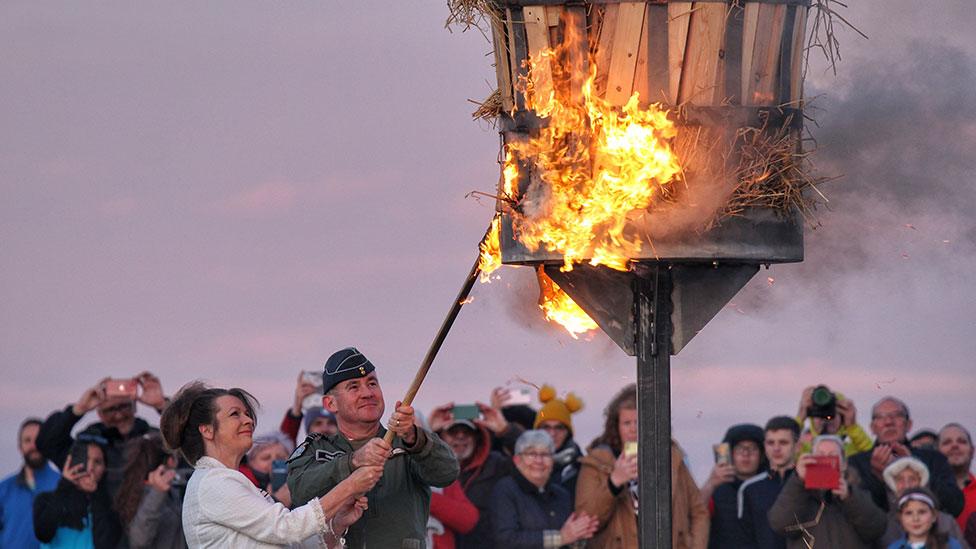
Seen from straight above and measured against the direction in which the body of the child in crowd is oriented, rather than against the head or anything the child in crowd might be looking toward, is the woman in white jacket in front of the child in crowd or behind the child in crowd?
in front

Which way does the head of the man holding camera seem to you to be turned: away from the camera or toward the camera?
toward the camera

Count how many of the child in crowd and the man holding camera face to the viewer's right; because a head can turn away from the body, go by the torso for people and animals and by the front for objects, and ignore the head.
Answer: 0

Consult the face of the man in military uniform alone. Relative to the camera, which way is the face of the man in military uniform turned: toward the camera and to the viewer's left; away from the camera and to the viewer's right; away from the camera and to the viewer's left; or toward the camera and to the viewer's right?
toward the camera and to the viewer's right

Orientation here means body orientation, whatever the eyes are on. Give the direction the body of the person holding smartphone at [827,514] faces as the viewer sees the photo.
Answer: toward the camera

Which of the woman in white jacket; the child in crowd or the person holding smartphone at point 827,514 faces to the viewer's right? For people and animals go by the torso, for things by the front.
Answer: the woman in white jacket

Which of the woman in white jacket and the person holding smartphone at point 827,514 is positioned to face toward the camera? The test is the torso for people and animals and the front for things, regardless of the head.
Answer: the person holding smartphone

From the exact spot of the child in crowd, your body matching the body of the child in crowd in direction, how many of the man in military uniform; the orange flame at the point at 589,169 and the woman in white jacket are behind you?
0

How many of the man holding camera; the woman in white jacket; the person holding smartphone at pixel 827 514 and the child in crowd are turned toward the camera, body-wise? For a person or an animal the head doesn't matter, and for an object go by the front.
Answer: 3

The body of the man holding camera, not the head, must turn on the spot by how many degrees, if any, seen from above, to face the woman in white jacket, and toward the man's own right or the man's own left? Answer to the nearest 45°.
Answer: approximately 45° to the man's own right

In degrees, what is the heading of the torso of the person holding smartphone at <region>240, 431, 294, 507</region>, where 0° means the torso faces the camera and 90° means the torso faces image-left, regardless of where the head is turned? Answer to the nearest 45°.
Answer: approximately 315°

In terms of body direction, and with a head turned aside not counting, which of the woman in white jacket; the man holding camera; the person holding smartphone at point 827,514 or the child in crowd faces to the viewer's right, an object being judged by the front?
the woman in white jacket

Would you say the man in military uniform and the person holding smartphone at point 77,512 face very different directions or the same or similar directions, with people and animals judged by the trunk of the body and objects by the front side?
same or similar directions

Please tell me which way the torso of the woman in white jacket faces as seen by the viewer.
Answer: to the viewer's right

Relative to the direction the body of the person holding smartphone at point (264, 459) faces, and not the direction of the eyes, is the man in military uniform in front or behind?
in front

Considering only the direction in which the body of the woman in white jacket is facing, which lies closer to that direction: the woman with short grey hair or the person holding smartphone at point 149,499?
the woman with short grey hair

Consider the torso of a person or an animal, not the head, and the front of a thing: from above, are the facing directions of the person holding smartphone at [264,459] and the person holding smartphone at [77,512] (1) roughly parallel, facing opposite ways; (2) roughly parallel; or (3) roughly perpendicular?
roughly parallel

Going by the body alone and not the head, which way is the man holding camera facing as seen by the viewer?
toward the camera
